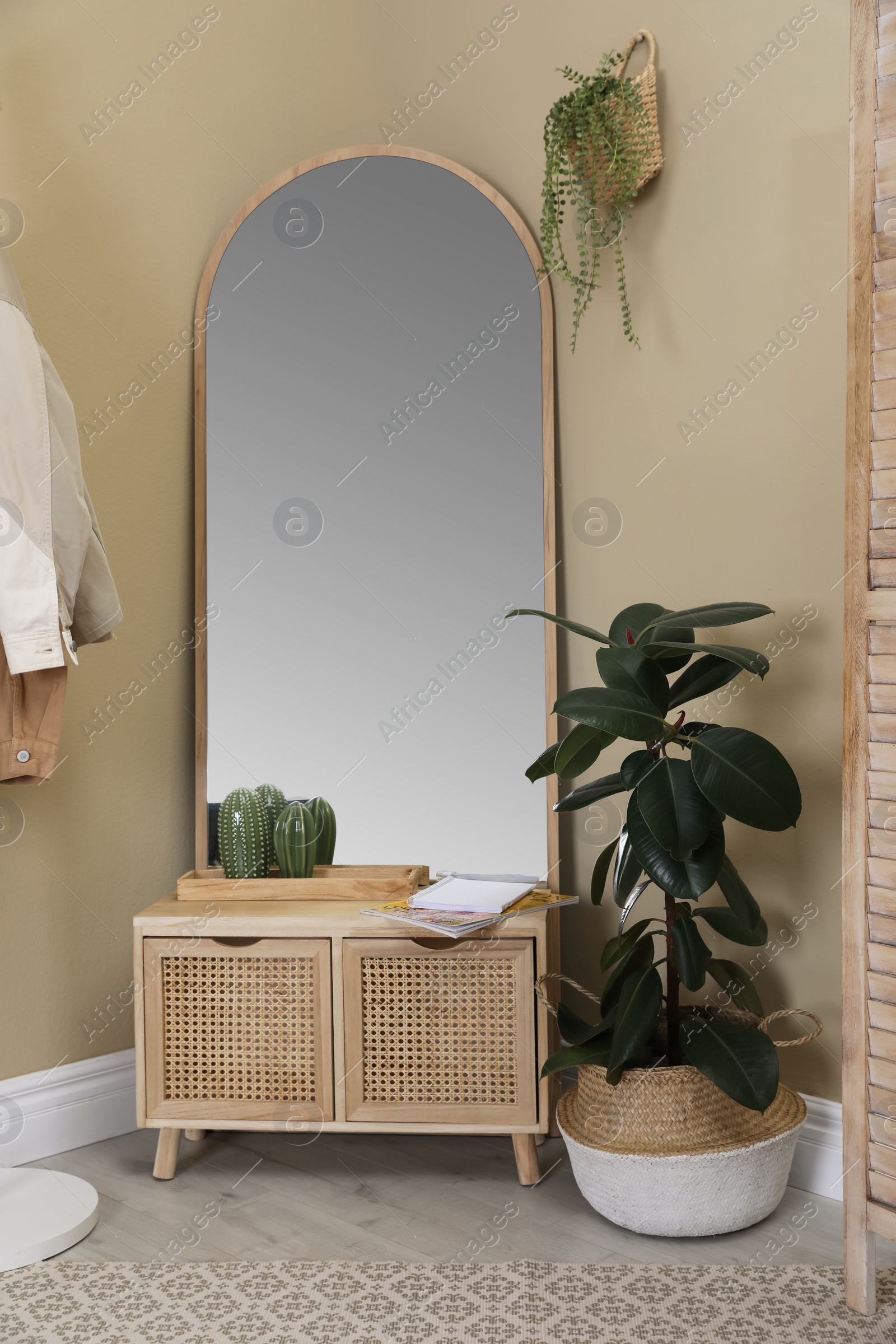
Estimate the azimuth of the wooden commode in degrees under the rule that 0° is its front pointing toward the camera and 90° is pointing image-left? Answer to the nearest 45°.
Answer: approximately 0°

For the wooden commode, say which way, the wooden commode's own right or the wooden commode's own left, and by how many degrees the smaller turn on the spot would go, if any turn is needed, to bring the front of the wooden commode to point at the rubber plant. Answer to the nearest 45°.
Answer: approximately 45° to the wooden commode's own left
